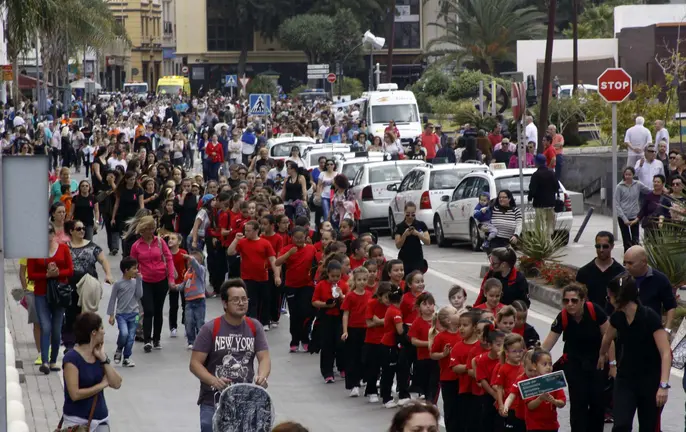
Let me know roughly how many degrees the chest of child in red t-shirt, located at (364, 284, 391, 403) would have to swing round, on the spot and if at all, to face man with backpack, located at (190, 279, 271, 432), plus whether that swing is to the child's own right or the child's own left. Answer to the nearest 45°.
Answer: approximately 45° to the child's own right

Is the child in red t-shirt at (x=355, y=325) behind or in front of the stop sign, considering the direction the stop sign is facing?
in front

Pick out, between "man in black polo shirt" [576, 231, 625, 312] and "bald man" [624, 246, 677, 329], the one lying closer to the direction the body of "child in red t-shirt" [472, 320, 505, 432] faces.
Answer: the bald man

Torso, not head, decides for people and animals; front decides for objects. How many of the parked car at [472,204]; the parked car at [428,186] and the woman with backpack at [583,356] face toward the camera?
1

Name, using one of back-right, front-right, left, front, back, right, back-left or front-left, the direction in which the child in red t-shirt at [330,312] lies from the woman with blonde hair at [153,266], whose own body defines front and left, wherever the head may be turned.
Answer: front-left

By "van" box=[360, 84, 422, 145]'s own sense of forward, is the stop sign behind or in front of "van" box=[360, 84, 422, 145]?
in front

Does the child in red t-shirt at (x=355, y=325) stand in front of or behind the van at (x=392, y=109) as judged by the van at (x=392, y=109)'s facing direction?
in front

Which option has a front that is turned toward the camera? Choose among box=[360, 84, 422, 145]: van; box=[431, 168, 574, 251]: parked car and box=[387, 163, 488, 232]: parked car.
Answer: the van

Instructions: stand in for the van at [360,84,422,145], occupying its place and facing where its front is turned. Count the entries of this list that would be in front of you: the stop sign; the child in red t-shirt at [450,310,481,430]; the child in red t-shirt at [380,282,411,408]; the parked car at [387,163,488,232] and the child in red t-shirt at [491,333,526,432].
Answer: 5

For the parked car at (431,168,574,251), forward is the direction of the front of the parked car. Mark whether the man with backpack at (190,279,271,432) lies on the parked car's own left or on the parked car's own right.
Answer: on the parked car's own left

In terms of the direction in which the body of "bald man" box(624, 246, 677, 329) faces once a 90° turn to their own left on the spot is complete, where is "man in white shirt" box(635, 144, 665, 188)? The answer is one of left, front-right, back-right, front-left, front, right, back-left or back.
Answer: back-left

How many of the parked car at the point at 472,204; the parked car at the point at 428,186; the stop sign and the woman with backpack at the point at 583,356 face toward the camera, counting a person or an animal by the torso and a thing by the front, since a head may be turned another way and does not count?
2

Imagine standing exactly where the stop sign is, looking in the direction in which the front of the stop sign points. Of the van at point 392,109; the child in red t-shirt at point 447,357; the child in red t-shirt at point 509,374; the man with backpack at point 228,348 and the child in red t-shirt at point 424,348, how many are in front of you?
4

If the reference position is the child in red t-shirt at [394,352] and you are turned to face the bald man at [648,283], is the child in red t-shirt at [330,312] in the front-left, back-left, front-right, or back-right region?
back-left
